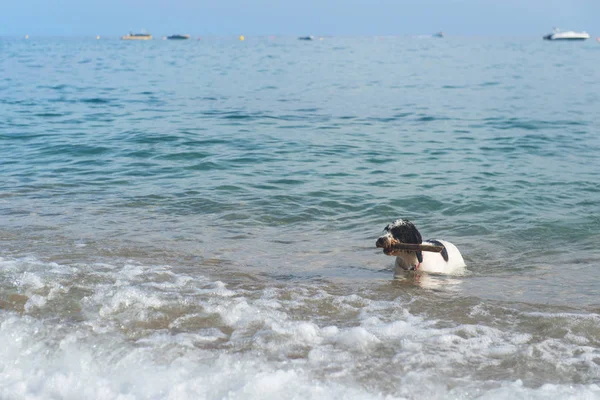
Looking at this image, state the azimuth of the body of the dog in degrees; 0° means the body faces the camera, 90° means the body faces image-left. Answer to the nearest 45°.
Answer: approximately 90°
